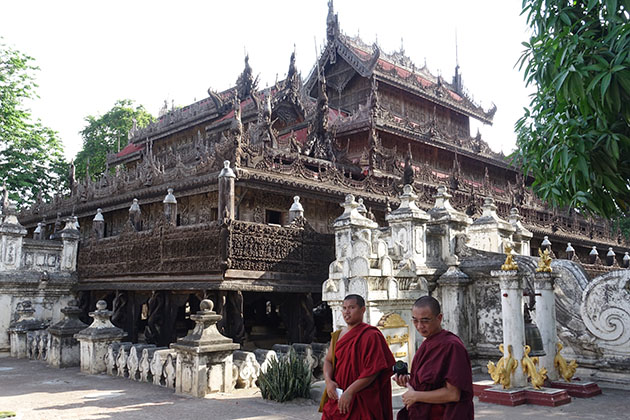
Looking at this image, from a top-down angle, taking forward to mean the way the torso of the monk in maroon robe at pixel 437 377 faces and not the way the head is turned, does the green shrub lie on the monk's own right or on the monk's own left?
on the monk's own right

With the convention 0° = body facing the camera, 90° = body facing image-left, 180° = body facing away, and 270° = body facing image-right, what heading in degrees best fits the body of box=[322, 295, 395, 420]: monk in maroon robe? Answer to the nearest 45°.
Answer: approximately 45°

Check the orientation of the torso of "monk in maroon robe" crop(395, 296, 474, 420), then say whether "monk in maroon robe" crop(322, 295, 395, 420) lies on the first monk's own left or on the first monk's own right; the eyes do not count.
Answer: on the first monk's own right

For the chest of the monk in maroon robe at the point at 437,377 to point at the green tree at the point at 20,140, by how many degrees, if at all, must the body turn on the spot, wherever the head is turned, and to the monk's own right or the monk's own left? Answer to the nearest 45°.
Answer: approximately 90° to the monk's own right

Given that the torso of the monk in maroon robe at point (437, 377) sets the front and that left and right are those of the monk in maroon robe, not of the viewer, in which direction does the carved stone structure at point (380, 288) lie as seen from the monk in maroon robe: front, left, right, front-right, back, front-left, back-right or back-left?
back-right

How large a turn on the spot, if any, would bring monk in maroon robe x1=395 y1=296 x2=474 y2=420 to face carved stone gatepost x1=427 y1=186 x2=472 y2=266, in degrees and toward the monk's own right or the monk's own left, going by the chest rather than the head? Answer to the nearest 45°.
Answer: approximately 135° to the monk's own right

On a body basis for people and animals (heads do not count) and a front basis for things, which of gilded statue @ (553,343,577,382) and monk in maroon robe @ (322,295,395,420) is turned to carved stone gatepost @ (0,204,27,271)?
the gilded statue
